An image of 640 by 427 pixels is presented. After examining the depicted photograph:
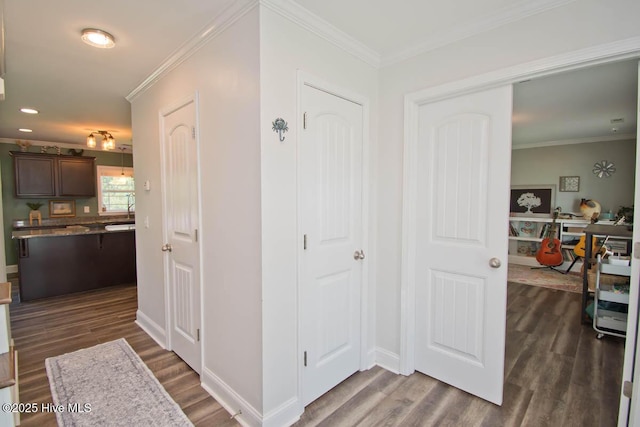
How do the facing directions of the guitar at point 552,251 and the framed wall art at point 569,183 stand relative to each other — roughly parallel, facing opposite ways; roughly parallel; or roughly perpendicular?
roughly parallel

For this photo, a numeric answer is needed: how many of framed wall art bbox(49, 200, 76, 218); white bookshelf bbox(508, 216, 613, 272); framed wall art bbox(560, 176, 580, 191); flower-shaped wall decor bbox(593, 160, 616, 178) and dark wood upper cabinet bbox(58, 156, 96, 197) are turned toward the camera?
5

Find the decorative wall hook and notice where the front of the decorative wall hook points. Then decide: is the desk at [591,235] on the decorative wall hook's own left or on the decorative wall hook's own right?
on the decorative wall hook's own left

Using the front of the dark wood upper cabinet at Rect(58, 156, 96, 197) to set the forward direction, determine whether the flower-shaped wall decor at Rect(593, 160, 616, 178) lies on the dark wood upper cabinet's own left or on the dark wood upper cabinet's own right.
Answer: on the dark wood upper cabinet's own left

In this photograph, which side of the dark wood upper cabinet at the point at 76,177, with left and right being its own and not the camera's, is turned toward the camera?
front

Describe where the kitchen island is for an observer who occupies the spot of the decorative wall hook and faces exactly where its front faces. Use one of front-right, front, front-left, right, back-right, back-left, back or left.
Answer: back

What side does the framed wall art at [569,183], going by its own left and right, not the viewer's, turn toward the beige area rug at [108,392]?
front

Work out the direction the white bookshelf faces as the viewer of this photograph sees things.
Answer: facing the viewer

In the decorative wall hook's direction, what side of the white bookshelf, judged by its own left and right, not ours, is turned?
front

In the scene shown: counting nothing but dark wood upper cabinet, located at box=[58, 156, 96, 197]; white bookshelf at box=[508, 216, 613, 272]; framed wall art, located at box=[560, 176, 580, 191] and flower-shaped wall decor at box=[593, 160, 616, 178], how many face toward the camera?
4

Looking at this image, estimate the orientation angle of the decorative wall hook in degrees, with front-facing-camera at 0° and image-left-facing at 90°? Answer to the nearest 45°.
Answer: approximately 315°

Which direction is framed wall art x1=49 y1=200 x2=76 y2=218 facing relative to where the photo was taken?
toward the camera

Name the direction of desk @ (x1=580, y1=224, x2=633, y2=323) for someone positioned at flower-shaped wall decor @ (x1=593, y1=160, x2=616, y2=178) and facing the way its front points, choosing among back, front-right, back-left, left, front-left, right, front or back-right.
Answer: front

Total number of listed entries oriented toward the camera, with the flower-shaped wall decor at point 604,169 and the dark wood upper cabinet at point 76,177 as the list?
2

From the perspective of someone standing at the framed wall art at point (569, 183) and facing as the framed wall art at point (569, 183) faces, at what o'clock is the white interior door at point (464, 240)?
The white interior door is roughly at 12 o'clock from the framed wall art.

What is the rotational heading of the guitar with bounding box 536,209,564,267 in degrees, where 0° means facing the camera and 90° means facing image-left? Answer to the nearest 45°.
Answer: approximately 0°
